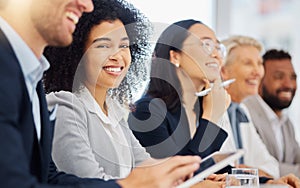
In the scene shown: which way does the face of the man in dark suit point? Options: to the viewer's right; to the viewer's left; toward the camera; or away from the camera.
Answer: to the viewer's right

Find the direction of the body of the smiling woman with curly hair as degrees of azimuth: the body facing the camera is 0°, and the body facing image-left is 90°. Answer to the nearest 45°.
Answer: approximately 315°

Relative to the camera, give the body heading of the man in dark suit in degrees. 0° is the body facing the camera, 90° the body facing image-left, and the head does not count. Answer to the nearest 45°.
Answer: approximately 270°

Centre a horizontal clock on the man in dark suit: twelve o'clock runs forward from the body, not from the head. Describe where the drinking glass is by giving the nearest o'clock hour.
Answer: The drinking glass is roughly at 11 o'clock from the man in dark suit.

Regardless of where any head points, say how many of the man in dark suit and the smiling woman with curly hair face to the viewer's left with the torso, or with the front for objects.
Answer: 0

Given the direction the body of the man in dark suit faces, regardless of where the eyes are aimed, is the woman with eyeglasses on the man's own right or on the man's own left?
on the man's own left
